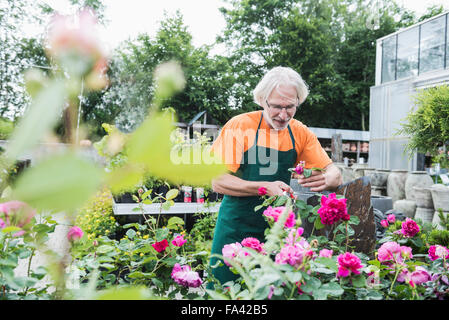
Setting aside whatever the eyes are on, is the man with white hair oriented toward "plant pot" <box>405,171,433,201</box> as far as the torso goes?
no

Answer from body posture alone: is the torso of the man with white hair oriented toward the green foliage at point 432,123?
no

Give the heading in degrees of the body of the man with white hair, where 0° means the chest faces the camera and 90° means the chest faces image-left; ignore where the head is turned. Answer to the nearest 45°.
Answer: approximately 315°

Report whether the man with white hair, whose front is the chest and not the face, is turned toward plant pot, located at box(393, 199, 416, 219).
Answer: no

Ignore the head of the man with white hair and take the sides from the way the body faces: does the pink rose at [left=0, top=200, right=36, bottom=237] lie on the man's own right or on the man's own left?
on the man's own right

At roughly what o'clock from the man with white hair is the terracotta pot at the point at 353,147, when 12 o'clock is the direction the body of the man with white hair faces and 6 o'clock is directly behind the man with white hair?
The terracotta pot is roughly at 8 o'clock from the man with white hair.

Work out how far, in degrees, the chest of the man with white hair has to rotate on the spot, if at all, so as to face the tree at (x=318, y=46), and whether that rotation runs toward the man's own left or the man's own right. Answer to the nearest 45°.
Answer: approximately 135° to the man's own left

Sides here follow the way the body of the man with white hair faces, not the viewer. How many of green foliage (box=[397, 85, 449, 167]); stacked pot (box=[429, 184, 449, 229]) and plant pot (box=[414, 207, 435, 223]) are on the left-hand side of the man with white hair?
3

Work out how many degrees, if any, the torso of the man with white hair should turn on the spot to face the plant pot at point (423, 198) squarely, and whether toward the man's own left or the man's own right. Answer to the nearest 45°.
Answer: approximately 90° to the man's own left

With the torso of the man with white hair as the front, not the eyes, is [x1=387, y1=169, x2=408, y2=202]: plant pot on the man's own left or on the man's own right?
on the man's own left

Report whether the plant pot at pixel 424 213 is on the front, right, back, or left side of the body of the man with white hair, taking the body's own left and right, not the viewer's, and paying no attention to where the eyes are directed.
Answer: left

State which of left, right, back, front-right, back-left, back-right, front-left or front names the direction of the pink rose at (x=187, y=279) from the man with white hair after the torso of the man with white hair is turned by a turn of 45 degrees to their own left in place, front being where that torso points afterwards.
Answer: right
